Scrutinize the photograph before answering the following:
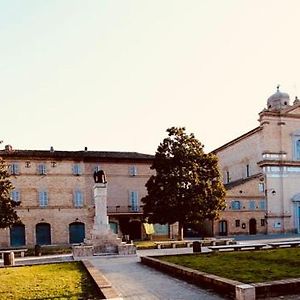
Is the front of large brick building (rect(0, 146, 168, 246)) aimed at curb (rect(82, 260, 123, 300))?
yes

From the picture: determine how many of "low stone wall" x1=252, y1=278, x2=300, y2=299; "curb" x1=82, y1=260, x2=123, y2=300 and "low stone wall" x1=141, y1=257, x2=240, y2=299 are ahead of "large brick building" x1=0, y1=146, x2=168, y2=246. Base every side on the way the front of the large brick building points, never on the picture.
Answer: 3

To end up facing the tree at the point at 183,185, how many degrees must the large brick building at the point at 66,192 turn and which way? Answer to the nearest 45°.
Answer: approximately 45° to its left

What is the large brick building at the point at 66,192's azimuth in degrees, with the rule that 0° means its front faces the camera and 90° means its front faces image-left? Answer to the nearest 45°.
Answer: approximately 0°
